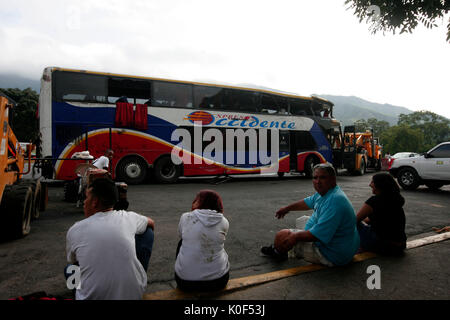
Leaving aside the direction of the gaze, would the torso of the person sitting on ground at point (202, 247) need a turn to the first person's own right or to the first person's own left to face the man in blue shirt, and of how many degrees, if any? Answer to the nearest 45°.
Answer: approximately 45° to the first person's own right

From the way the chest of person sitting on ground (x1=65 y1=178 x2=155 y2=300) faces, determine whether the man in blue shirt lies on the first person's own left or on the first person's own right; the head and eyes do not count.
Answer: on the first person's own right

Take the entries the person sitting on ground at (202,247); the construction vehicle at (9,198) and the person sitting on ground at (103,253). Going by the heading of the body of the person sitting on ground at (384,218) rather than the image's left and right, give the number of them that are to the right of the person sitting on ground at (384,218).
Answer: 0

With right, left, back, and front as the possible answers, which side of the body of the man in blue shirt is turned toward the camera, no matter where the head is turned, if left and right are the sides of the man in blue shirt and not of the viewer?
left

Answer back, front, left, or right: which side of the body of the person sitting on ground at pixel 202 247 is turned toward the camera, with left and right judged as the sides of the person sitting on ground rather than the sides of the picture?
back

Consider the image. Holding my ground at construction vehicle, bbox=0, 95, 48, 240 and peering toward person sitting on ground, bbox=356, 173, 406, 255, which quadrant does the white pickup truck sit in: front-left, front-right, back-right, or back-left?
front-left

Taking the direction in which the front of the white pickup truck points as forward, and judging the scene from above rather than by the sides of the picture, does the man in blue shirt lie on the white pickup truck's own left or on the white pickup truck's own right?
on the white pickup truck's own left

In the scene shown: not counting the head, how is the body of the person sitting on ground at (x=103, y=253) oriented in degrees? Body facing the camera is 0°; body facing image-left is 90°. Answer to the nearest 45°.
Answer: approximately 180°

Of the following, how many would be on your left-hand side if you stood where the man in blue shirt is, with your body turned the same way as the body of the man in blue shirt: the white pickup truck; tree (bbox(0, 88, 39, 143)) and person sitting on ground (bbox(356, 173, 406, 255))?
0

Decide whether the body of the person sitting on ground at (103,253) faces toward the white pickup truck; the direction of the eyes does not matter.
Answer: no

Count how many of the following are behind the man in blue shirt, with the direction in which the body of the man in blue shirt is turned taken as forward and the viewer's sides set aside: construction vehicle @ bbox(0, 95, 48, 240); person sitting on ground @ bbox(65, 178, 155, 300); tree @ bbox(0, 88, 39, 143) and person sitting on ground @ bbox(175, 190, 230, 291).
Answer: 0

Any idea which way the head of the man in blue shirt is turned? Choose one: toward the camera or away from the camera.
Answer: toward the camera

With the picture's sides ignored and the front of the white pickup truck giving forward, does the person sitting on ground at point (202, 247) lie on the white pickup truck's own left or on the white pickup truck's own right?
on the white pickup truck's own left

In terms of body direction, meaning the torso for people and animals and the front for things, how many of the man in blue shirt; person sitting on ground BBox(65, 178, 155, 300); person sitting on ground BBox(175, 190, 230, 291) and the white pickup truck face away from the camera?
2

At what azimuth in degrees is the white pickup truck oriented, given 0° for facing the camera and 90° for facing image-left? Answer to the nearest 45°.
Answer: approximately 90°
